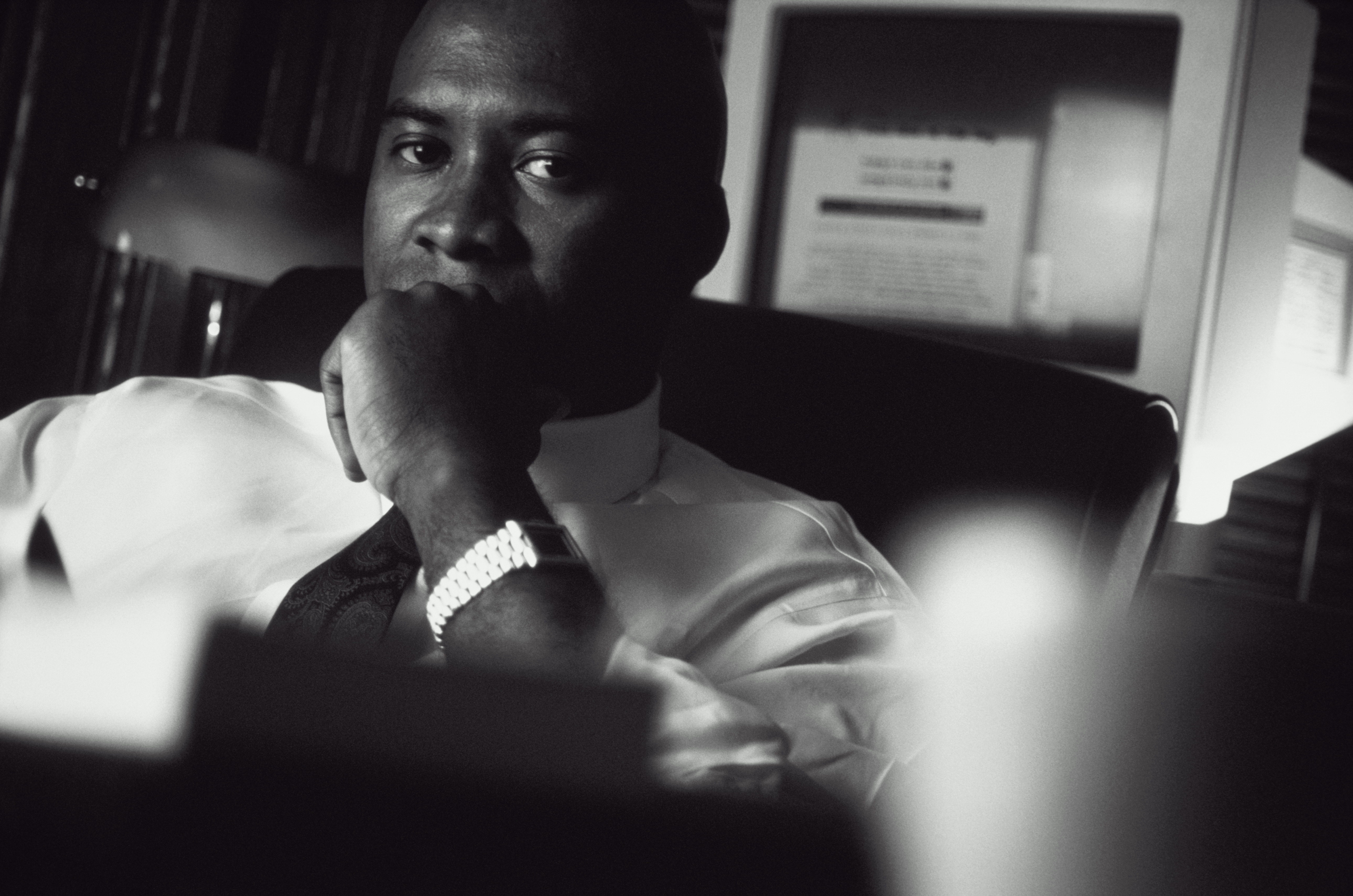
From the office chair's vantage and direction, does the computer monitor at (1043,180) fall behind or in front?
behind

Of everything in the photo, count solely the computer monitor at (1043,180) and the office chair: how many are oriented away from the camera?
0

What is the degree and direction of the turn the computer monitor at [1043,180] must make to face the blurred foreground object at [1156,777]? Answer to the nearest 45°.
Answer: approximately 45° to its left

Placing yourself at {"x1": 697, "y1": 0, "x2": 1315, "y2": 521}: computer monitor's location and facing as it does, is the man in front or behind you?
in front

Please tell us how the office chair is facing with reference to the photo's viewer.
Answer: facing the viewer and to the left of the viewer

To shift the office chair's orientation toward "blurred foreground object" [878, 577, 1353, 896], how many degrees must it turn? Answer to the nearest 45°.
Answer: approximately 45° to its left

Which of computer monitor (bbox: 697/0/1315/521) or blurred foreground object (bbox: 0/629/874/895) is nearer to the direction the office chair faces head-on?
the blurred foreground object

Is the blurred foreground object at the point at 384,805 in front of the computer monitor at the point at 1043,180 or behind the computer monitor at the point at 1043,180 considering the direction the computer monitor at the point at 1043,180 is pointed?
in front
